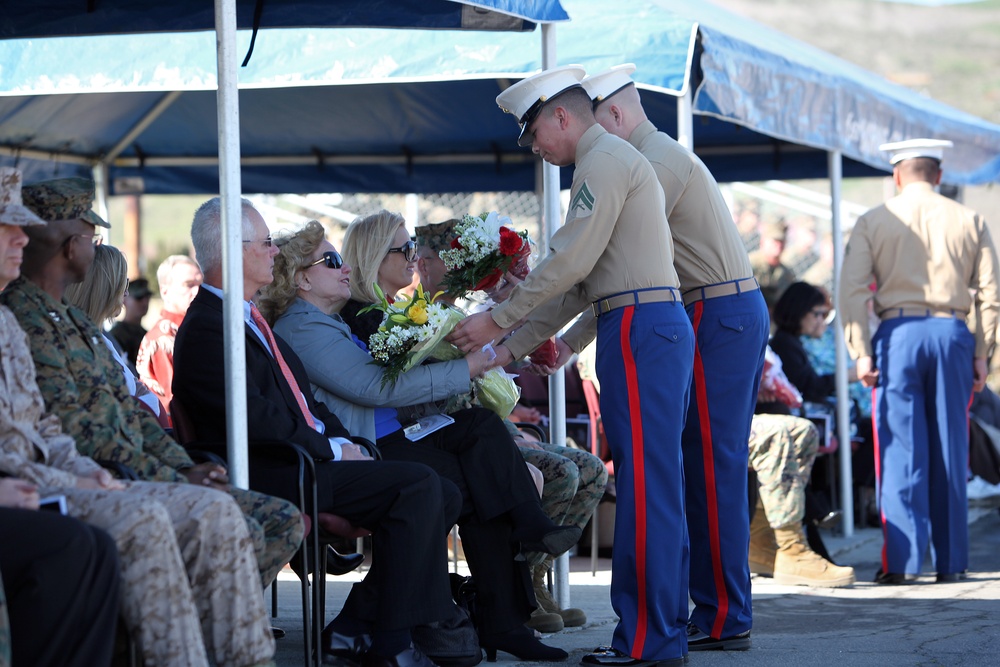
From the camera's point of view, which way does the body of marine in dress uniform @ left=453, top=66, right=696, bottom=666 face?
to the viewer's left

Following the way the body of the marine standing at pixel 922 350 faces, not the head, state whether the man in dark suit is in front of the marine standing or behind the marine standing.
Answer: behind

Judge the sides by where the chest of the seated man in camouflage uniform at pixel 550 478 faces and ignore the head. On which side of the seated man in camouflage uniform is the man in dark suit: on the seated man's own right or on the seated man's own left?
on the seated man's own right

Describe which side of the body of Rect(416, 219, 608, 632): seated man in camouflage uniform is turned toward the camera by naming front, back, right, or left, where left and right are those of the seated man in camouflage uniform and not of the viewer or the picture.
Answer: right

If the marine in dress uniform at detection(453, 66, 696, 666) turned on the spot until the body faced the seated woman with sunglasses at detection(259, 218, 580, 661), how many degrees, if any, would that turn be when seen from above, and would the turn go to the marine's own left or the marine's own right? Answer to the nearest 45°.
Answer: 0° — they already face them

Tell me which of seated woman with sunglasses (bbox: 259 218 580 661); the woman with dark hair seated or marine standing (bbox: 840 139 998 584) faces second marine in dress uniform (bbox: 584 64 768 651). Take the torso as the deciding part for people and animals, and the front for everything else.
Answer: the seated woman with sunglasses

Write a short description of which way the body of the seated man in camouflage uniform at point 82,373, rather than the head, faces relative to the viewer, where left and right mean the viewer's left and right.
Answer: facing to the right of the viewer

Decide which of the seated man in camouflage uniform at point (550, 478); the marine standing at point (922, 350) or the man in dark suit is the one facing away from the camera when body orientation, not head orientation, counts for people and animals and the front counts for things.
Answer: the marine standing

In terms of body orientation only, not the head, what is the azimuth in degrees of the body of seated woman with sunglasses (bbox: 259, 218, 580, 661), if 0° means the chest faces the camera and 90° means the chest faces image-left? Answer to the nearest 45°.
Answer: approximately 270°

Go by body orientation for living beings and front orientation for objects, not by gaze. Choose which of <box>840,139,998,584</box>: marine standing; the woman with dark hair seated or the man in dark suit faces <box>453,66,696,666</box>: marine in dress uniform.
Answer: the man in dark suit
